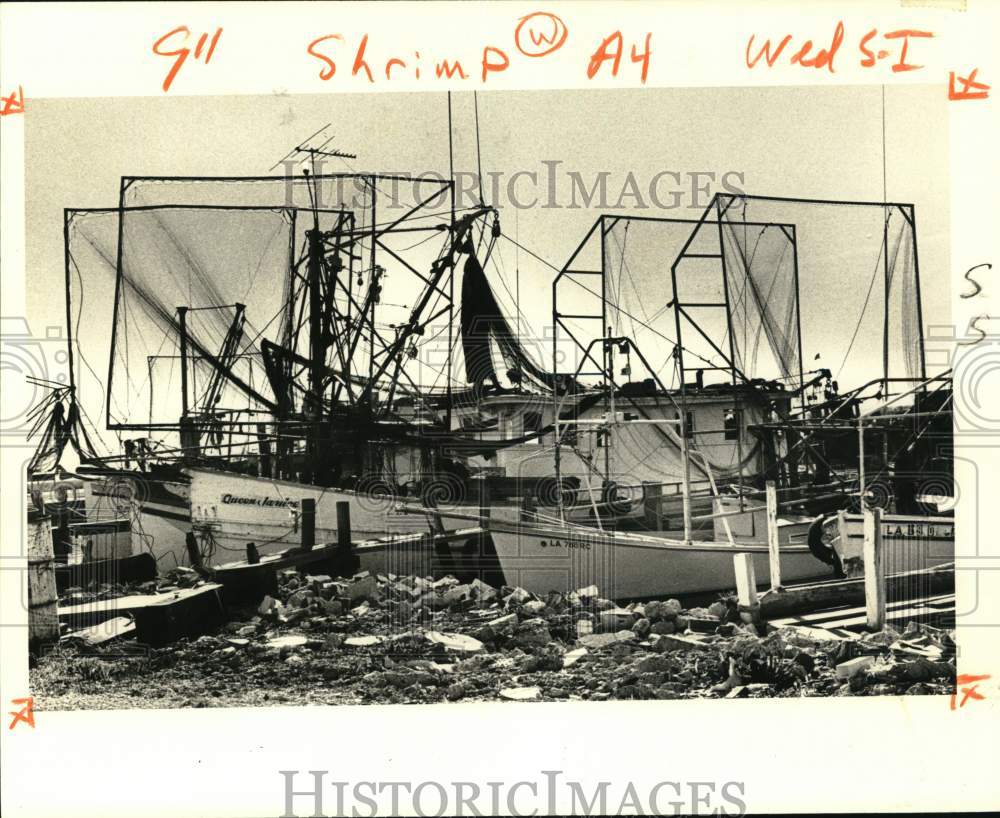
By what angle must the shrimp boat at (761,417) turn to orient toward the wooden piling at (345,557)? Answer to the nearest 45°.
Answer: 0° — it already faces it

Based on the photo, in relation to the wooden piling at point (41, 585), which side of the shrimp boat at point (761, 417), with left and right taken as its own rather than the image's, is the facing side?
front

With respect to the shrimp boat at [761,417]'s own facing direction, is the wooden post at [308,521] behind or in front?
in front

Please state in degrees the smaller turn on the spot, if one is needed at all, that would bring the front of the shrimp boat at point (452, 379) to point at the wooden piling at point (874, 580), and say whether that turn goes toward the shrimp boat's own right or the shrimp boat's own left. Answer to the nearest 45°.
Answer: approximately 180°

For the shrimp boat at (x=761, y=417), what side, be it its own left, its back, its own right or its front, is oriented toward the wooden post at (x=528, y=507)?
front

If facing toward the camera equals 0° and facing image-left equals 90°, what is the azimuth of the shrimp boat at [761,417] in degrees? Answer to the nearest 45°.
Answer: approximately 90°

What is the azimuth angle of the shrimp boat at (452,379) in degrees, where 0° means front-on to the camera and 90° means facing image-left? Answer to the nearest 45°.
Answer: approximately 90°
